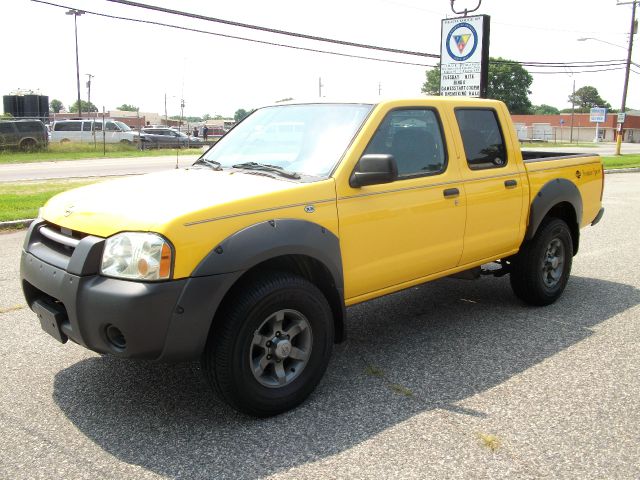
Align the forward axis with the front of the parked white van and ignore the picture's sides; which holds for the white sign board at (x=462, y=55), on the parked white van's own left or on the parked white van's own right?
on the parked white van's own right

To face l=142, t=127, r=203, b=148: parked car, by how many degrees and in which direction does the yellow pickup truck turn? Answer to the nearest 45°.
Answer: approximately 135° to its right

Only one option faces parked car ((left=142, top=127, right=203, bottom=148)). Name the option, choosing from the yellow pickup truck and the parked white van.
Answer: the parked white van

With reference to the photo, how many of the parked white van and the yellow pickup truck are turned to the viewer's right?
1

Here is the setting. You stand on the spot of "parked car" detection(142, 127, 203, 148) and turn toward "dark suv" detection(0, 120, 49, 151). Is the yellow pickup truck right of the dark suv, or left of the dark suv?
left

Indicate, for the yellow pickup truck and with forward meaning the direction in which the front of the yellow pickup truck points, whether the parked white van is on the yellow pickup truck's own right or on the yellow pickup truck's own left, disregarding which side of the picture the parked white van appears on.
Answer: on the yellow pickup truck's own right

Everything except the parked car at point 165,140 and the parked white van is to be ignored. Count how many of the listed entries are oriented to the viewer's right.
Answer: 2

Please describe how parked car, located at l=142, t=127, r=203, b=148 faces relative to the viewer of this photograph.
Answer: facing to the right of the viewer

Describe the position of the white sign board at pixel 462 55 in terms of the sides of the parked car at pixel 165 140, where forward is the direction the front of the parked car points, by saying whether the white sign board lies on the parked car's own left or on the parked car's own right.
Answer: on the parked car's own right

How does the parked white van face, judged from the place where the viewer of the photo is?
facing to the right of the viewer

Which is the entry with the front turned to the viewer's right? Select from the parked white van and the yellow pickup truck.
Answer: the parked white van
